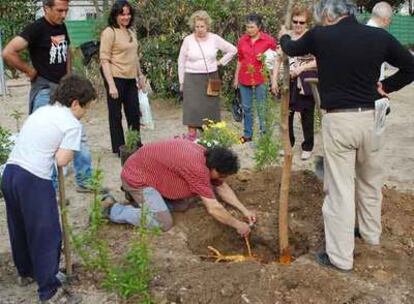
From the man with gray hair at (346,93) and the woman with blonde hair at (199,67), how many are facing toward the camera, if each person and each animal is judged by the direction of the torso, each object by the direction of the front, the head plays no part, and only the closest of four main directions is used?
1

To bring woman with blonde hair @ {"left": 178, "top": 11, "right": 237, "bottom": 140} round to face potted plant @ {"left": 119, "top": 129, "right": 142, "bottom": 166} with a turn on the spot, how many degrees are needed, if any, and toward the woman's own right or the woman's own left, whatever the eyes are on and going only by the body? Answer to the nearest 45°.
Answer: approximately 45° to the woman's own right

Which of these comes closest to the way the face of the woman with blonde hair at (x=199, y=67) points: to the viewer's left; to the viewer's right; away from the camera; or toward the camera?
toward the camera

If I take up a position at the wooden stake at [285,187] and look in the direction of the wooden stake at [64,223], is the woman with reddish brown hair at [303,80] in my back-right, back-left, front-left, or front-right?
back-right

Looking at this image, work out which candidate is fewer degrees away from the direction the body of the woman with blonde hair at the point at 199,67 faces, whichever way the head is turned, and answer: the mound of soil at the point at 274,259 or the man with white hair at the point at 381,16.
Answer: the mound of soil

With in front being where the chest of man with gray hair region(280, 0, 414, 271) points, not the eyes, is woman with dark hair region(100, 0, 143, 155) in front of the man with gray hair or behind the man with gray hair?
in front

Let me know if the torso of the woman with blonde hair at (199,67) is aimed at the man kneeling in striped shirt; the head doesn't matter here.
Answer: yes

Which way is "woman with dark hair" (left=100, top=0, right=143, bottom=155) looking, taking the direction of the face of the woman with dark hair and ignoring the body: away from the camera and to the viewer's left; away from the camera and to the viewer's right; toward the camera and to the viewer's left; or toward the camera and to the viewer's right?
toward the camera and to the viewer's right

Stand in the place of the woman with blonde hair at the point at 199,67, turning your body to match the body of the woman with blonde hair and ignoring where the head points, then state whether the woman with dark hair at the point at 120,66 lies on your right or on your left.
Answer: on your right

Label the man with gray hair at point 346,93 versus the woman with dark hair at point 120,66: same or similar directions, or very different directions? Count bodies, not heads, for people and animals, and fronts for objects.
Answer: very different directions

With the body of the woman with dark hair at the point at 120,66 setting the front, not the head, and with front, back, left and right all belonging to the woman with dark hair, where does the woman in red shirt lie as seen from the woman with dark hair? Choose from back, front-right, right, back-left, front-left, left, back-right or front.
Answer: front-left

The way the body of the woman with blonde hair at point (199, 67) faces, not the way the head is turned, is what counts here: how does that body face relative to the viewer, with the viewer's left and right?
facing the viewer

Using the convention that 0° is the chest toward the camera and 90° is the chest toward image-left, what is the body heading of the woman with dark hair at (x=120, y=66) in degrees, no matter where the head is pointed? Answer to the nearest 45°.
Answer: approximately 315°

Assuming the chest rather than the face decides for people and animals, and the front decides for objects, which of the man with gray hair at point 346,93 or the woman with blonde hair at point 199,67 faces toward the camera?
the woman with blonde hair

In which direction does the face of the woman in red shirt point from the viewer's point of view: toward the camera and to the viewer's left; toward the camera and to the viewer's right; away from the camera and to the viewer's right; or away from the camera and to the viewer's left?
toward the camera and to the viewer's left
